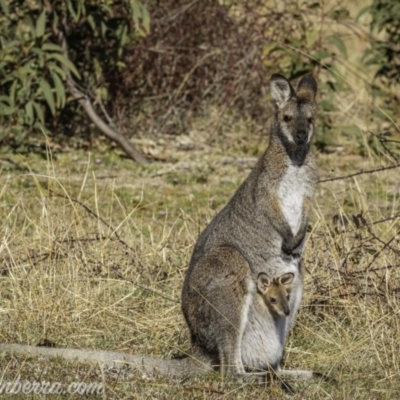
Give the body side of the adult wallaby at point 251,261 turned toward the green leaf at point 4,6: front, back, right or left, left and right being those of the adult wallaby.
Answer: back

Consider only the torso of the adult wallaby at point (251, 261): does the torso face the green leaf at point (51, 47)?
no

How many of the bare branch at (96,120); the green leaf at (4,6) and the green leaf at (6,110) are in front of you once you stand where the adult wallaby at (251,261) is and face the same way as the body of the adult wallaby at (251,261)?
0

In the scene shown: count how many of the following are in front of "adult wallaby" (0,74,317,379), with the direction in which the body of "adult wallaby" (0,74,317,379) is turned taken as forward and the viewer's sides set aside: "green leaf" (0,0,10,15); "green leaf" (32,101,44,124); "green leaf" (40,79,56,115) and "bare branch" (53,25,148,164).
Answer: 0

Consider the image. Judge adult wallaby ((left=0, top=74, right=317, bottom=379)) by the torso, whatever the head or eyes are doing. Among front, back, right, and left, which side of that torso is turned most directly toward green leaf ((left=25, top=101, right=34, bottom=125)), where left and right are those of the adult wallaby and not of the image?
back

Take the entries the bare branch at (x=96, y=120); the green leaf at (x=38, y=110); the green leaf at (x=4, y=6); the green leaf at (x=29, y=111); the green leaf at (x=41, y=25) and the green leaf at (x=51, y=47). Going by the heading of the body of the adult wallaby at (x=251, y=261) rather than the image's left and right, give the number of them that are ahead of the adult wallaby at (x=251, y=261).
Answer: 0

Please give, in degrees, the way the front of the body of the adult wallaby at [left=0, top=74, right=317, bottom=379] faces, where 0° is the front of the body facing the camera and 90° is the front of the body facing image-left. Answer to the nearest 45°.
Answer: approximately 315°

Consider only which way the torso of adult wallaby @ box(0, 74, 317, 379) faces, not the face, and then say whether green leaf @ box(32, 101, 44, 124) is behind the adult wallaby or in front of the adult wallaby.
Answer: behind

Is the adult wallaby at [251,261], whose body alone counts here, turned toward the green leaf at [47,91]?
no
